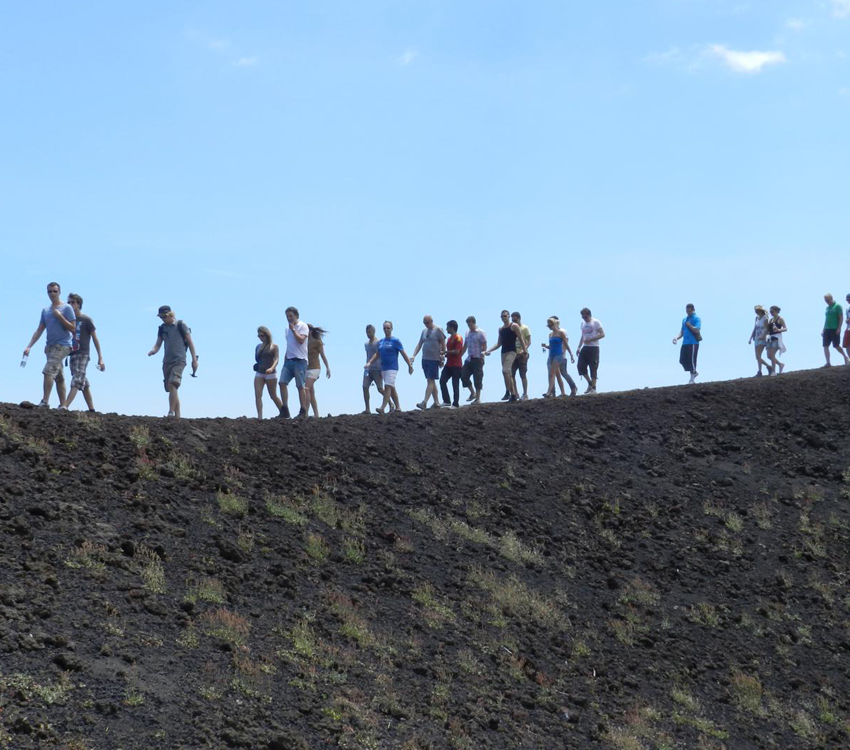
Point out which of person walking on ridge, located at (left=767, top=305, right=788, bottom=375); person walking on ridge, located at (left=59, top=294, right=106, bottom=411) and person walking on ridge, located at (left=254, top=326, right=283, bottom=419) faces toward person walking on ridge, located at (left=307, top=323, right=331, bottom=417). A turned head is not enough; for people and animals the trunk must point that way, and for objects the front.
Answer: person walking on ridge, located at (left=767, top=305, right=788, bottom=375)

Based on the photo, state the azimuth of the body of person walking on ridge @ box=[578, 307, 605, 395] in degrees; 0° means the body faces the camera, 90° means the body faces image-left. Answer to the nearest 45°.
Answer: approximately 45°

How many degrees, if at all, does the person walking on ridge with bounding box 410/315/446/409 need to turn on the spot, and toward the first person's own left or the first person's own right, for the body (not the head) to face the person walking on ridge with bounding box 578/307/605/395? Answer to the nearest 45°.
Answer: approximately 180°

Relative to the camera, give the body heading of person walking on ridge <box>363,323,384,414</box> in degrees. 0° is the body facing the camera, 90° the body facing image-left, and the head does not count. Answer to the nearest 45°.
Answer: approximately 45°

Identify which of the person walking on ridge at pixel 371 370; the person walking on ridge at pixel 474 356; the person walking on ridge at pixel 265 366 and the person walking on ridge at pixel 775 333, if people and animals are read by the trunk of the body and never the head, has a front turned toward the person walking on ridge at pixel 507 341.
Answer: the person walking on ridge at pixel 775 333

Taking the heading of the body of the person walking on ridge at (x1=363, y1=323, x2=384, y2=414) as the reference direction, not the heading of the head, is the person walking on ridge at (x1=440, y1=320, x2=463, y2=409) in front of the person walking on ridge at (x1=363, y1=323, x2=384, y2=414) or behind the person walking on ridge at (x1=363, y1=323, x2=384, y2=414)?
behind

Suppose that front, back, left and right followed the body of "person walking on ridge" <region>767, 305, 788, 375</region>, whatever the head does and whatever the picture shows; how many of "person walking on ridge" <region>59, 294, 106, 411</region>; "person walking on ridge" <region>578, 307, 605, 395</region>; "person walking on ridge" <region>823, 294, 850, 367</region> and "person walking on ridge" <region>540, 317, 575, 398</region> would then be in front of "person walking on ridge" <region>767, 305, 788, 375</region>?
3

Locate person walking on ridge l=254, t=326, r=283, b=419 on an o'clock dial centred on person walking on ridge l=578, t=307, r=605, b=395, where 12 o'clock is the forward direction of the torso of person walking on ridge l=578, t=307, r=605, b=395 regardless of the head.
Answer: person walking on ridge l=254, t=326, r=283, b=419 is roughly at 12 o'clock from person walking on ridge l=578, t=307, r=605, b=395.

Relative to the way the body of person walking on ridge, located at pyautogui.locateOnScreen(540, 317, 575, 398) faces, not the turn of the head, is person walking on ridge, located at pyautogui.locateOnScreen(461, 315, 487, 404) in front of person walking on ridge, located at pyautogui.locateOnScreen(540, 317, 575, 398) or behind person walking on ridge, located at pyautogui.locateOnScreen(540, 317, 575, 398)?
in front

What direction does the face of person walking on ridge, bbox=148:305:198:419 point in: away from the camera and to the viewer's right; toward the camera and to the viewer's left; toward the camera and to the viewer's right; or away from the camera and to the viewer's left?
toward the camera and to the viewer's left
